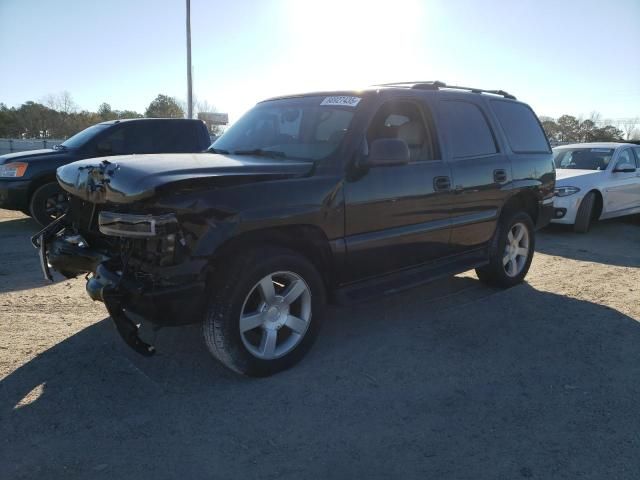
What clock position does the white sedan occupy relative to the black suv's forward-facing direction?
The white sedan is roughly at 6 o'clock from the black suv.

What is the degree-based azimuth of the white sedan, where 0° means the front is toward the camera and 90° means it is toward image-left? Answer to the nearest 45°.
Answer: approximately 45°

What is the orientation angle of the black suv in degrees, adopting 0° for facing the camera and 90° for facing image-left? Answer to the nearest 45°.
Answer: approximately 45°

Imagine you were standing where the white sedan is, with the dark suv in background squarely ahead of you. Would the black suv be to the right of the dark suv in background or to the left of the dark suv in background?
left

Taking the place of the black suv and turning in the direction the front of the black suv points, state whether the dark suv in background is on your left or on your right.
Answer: on your right

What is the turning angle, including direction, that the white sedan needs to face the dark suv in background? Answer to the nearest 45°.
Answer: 0° — it already faces it

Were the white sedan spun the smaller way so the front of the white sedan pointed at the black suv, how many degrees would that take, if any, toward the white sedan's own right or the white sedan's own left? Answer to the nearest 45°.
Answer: approximately 45° to the white sedan's own left
